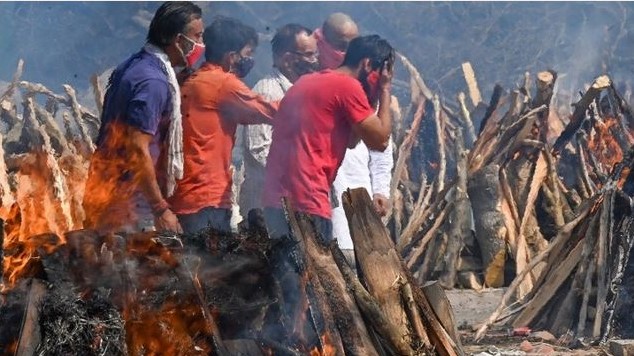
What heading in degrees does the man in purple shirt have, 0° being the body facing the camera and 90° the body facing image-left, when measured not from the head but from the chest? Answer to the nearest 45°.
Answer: approximately 270°

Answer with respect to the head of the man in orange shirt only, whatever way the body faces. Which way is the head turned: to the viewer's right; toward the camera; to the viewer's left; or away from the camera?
to the viewer's right

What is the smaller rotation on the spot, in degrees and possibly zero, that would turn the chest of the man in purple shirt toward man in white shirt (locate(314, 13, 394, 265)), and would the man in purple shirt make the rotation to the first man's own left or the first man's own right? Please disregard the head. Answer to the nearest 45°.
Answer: approximately 45° to the first man's own left

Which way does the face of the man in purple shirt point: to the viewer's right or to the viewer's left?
to the viewer's right

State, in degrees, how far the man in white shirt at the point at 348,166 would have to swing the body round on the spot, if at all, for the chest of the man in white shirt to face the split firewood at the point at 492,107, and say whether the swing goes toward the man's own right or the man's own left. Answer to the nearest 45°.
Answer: approximately 90° to the man's own left
